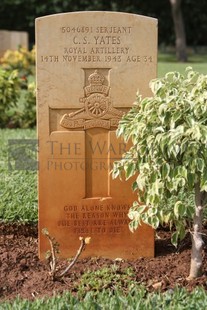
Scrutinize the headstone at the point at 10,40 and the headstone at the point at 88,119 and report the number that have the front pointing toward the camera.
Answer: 2

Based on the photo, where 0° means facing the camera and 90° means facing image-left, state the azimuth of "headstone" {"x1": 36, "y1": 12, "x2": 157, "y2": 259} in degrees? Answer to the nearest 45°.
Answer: approximately 0°

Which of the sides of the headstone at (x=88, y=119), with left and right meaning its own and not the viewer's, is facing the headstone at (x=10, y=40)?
back

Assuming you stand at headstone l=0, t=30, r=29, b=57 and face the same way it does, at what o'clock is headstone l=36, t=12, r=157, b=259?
headstone l=36, t=12, r=157, b=259 is roughly at 12 o'clock from headstone l=0, t=30, r=29, b=57.
